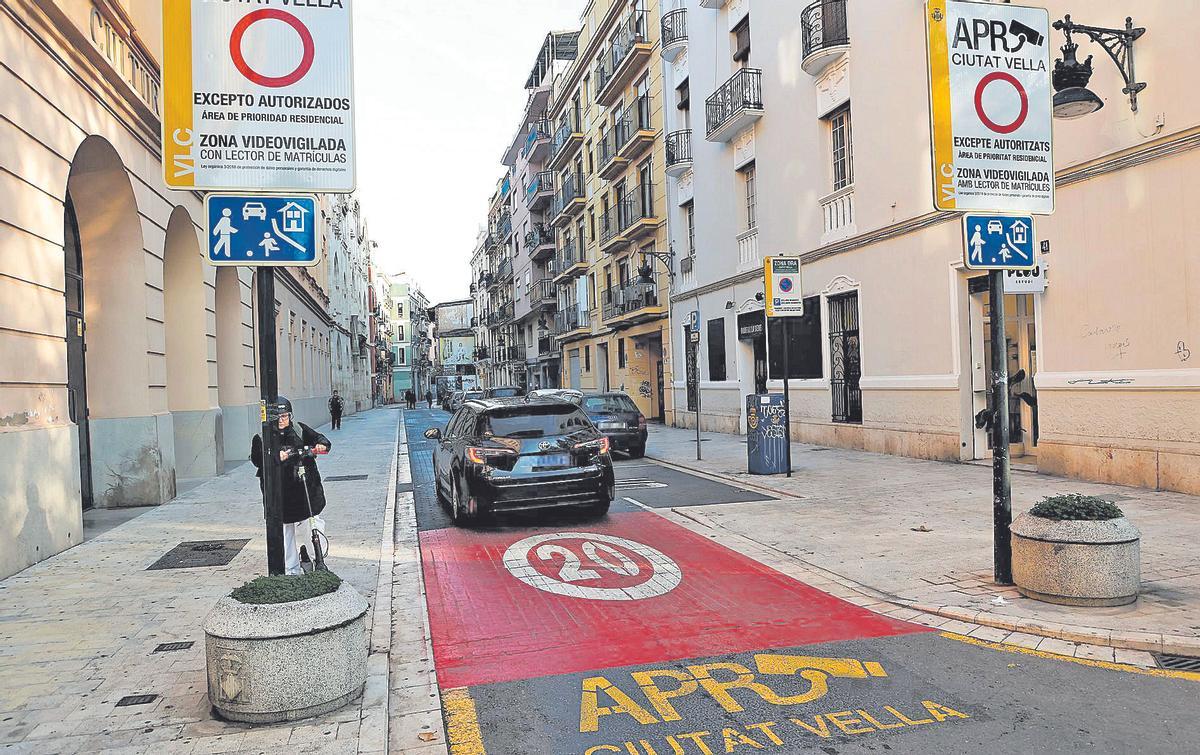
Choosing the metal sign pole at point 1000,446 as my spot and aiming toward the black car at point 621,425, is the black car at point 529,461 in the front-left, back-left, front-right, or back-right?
front-left

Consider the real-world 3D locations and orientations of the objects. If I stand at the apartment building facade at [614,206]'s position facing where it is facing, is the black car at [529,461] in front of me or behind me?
in front

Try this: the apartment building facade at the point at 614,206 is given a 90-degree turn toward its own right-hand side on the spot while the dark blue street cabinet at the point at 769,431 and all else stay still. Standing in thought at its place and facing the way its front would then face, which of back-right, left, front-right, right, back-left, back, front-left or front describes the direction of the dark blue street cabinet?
back-left

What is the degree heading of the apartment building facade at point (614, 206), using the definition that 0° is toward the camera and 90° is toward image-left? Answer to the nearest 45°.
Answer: approximately 45°

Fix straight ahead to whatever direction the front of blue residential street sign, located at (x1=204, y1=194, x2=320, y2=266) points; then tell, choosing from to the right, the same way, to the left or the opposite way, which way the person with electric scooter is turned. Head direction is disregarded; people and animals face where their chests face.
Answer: the same way

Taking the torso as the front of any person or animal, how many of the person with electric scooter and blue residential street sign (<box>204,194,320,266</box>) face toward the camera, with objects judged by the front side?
2

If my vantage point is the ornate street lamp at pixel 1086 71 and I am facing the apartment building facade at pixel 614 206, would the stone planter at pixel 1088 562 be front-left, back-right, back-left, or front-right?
back-left

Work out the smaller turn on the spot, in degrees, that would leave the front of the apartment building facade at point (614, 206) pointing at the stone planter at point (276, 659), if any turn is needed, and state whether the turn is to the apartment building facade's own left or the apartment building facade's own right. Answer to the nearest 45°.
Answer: approximately 45° to the apartment building facade's own left

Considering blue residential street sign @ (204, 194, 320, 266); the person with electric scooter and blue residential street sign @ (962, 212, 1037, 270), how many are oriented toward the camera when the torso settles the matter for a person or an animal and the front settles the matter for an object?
3

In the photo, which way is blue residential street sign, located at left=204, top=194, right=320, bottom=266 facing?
toward the camera

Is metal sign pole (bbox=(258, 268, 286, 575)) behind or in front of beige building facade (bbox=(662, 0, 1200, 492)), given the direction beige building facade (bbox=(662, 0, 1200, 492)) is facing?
in front

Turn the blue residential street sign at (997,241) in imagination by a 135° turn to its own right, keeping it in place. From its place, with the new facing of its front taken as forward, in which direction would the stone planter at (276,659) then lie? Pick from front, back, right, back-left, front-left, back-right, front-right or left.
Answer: left

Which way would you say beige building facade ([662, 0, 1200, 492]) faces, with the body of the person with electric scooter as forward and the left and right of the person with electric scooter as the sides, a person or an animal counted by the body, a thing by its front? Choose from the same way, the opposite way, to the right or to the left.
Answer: to the right

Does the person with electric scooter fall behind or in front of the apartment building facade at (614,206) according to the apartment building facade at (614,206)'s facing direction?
in front

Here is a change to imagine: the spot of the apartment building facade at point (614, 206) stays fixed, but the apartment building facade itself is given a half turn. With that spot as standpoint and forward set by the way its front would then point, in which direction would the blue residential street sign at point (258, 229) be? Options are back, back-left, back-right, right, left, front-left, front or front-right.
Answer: back-right
